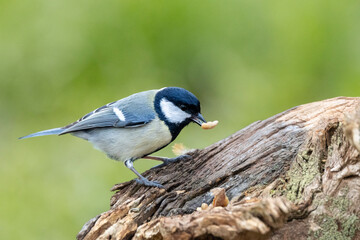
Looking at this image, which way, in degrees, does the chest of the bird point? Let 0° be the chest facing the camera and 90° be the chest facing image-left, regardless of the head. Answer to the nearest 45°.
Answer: approximately 270°
